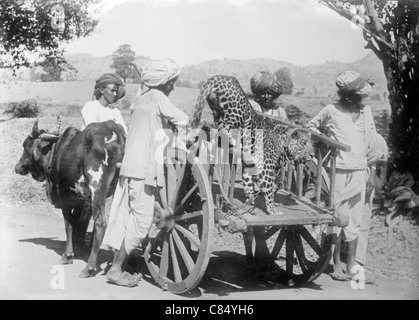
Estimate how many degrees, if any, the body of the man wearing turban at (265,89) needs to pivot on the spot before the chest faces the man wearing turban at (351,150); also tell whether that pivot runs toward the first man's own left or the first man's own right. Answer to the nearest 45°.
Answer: approximately 90° to the first man's own left

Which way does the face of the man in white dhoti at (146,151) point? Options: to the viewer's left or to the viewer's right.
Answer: to the viewer's right

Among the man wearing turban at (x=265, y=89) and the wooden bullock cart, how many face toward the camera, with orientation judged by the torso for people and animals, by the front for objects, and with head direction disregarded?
1

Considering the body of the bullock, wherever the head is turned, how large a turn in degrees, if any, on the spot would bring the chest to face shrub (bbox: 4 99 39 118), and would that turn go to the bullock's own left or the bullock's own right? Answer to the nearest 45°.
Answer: approximately 45° to the bullock's own right

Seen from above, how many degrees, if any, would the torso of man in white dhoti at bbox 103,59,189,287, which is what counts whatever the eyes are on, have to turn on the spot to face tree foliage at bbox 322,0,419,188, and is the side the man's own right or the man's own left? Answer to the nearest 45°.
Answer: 0° — they already face it

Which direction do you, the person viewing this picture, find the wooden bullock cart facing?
facing away from the viewer and to the left of the viewer

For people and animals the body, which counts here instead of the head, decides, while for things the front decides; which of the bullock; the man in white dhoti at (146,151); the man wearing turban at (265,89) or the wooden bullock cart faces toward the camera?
the man wearing turban

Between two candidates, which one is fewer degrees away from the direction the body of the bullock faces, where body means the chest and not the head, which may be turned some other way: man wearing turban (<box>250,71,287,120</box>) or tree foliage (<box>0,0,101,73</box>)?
the tree foliage

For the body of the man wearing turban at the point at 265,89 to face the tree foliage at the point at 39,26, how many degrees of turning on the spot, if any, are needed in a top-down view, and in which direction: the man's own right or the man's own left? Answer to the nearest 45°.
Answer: approximately 135° to the man's own right

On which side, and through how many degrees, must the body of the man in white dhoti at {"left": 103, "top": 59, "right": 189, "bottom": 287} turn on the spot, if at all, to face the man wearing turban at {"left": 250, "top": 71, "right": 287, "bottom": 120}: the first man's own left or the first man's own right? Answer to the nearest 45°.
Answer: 0° — they already face them

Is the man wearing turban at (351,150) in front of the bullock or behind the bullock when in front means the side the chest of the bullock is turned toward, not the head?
behind
